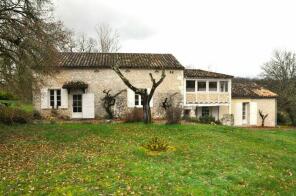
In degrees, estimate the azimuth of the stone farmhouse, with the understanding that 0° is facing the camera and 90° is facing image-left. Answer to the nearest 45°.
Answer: approximately 0°

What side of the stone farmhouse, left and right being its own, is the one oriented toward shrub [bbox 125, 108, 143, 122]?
front

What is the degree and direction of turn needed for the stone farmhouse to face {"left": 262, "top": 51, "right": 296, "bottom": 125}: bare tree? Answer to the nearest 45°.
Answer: approximately 135° to its left

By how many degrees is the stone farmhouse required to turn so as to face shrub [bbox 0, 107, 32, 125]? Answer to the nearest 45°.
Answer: approximately 45° to its right
